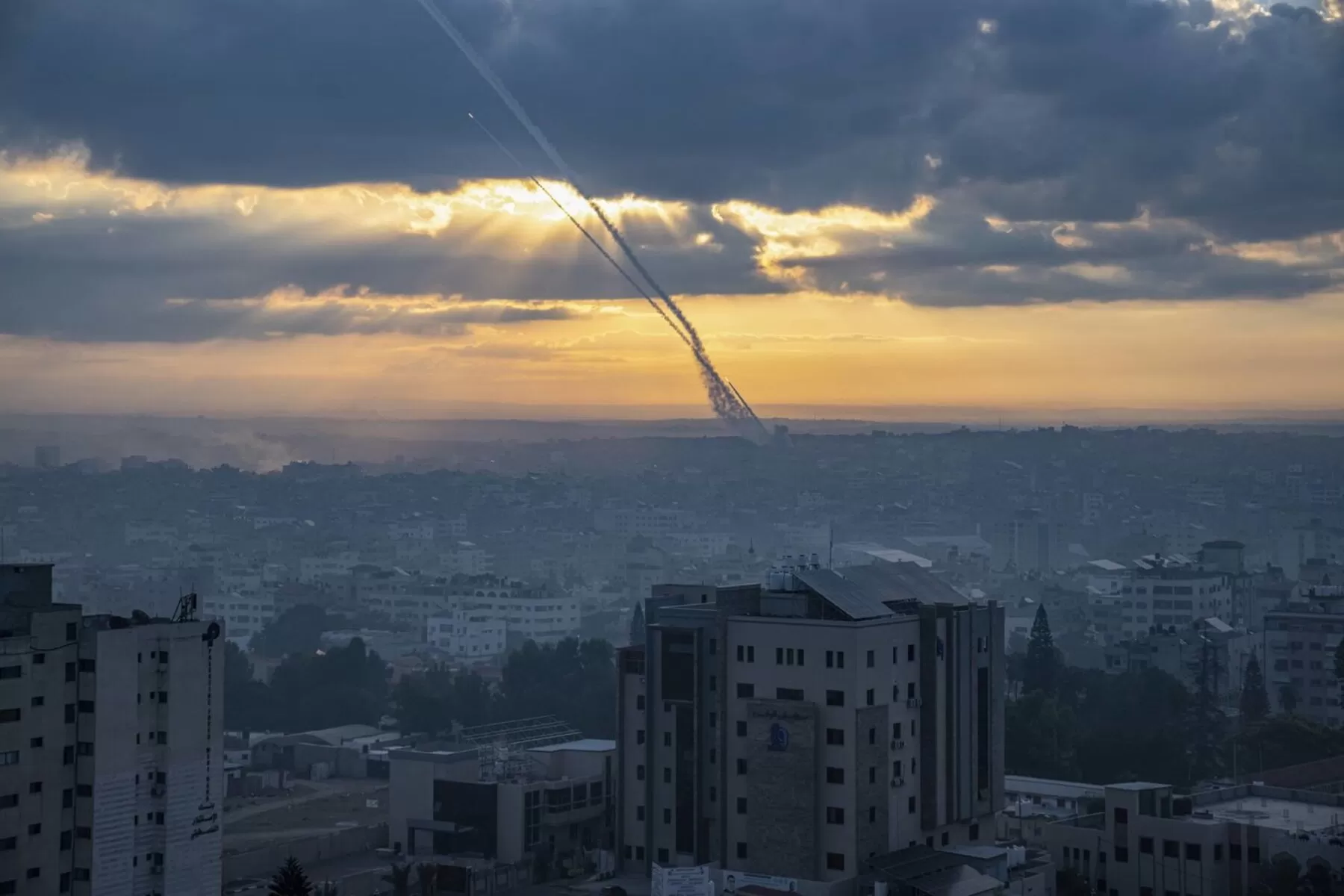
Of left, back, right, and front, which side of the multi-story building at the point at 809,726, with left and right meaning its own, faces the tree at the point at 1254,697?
back

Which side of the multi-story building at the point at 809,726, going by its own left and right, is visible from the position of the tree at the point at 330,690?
right

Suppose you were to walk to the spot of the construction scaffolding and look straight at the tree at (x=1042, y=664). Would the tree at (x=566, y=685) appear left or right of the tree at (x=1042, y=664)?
left

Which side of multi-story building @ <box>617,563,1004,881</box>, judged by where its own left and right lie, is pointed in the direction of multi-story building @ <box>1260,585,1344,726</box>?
back

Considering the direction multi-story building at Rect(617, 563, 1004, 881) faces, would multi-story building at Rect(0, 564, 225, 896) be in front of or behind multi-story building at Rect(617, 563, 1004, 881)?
in front

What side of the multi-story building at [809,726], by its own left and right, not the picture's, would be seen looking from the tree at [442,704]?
right

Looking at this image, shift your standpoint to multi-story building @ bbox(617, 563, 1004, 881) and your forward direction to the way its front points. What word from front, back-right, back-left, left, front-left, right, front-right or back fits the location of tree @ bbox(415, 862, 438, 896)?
front-right

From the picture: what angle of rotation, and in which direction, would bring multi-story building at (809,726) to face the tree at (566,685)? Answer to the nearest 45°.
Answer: approximately 135° to its right

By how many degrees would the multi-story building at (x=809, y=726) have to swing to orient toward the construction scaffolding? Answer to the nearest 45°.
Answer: approximately 90° to its right

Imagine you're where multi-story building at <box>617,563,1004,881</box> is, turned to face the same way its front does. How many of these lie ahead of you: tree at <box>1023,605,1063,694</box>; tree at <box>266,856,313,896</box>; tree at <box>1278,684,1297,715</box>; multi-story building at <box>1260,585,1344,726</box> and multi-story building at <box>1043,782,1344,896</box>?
1

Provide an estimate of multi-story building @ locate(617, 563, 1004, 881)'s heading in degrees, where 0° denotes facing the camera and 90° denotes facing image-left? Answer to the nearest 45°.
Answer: approximately 45°

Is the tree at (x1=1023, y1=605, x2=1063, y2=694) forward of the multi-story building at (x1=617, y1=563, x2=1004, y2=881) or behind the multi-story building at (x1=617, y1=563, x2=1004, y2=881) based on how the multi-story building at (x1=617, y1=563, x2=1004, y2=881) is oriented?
behind

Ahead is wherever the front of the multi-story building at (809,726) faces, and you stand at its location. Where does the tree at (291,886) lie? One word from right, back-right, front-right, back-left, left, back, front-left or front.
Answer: front

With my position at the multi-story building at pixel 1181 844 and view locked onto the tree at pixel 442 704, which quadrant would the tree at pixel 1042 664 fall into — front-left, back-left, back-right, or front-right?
front-right

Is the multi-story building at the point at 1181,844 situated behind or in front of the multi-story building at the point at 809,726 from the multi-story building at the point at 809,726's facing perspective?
behind
